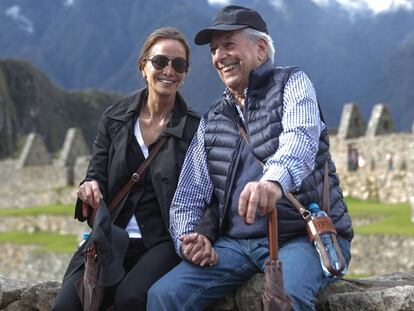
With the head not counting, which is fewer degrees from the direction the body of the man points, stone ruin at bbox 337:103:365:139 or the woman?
the woman

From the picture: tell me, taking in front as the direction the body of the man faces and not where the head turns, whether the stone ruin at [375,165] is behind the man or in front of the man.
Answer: behind

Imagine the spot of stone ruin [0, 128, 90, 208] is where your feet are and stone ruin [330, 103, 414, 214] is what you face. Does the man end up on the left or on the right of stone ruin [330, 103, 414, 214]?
right

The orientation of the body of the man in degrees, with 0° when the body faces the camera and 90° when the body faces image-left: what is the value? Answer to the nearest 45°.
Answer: approximately 45°

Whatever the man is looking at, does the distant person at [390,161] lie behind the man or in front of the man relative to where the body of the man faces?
behind

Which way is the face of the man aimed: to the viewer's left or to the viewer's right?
to the viewer's left

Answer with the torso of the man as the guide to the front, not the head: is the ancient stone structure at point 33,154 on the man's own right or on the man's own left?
on the man's own right
